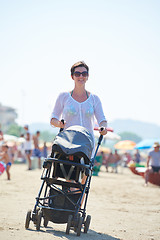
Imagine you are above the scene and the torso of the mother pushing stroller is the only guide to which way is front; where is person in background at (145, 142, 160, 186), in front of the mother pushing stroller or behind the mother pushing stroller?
behind

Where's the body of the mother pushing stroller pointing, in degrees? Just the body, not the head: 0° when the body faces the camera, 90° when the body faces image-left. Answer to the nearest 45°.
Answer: approximately 0°
